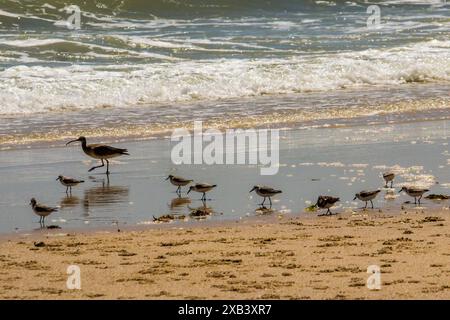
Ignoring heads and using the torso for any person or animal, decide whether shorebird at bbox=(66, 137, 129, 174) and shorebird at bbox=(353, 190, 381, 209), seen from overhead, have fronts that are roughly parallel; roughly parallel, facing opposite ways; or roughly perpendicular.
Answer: roughly parallel

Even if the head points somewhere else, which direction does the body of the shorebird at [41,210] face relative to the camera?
to the viewer's left

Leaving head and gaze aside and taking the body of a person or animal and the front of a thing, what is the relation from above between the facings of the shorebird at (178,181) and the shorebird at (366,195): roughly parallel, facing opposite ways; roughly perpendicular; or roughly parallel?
roughly parallel

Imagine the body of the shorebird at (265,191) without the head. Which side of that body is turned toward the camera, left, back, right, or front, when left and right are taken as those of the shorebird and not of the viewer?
left

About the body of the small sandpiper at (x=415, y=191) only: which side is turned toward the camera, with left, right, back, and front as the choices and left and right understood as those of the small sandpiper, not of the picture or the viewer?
left

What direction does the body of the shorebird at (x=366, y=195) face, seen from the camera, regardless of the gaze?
to the viewer's left

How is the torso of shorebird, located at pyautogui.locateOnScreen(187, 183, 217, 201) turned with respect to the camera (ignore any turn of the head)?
to the viewer's left

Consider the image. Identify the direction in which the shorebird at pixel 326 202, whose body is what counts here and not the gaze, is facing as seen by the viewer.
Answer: to the viewer's left

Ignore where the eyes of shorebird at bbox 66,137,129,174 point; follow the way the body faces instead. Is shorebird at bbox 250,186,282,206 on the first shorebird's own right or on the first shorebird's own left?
on the first shorebird's own left

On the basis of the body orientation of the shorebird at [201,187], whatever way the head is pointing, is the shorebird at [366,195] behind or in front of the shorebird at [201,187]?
behind

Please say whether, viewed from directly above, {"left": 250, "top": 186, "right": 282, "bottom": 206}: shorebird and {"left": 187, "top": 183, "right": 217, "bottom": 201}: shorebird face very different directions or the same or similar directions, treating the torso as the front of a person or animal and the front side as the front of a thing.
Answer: same or similar directions

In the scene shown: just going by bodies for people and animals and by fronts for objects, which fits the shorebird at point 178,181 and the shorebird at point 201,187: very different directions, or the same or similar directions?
same or similar directions

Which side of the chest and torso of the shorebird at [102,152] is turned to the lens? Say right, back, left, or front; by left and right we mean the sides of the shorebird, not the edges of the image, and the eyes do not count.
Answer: left

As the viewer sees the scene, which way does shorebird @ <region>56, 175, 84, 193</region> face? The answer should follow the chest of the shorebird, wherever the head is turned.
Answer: to the viewer's left

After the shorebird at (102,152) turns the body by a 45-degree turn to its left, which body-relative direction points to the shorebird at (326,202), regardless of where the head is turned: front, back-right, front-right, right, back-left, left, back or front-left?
left
